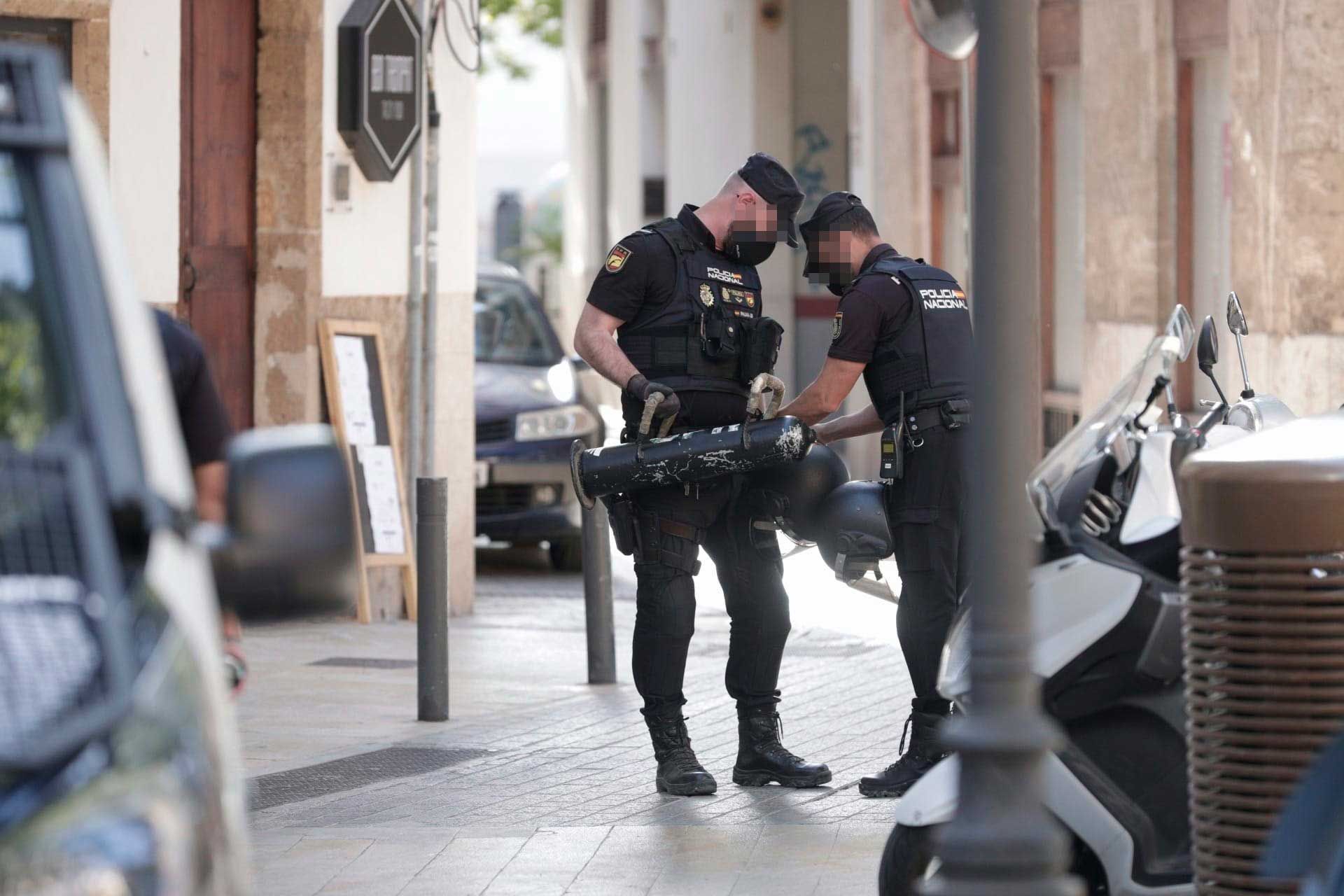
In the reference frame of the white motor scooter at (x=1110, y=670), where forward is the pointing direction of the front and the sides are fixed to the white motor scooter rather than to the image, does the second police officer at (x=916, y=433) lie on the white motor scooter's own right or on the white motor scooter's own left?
on the white motor scooter's own right

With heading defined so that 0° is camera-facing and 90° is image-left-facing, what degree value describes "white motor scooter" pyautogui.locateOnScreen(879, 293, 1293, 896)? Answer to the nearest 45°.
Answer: approximately 90°

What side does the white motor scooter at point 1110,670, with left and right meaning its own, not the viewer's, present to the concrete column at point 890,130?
right

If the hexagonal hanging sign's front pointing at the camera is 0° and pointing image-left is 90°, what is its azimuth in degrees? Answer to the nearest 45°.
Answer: approximately 315°

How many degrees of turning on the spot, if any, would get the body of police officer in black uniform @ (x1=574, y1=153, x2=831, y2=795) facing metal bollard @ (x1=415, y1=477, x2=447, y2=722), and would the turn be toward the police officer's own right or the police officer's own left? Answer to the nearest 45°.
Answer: approximately 180°

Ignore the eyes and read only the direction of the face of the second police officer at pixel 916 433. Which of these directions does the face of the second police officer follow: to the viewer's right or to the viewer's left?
to the viewer's left

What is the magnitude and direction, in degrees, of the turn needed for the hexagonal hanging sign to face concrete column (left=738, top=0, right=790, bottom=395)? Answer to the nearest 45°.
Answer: approximately 135° to its left
